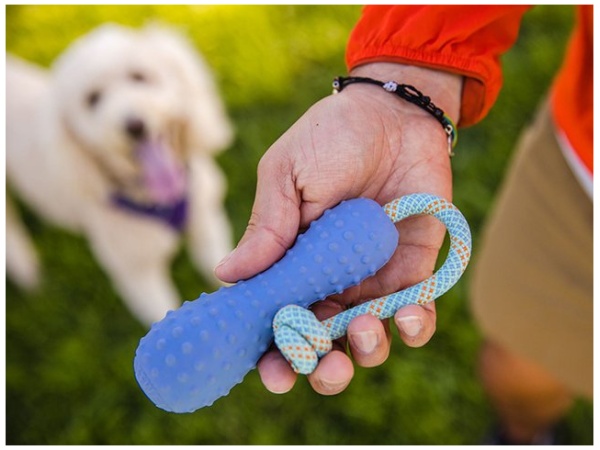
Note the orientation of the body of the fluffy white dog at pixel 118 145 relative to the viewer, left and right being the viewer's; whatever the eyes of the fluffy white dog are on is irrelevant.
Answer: facing the viewer and to the right of the viewer
